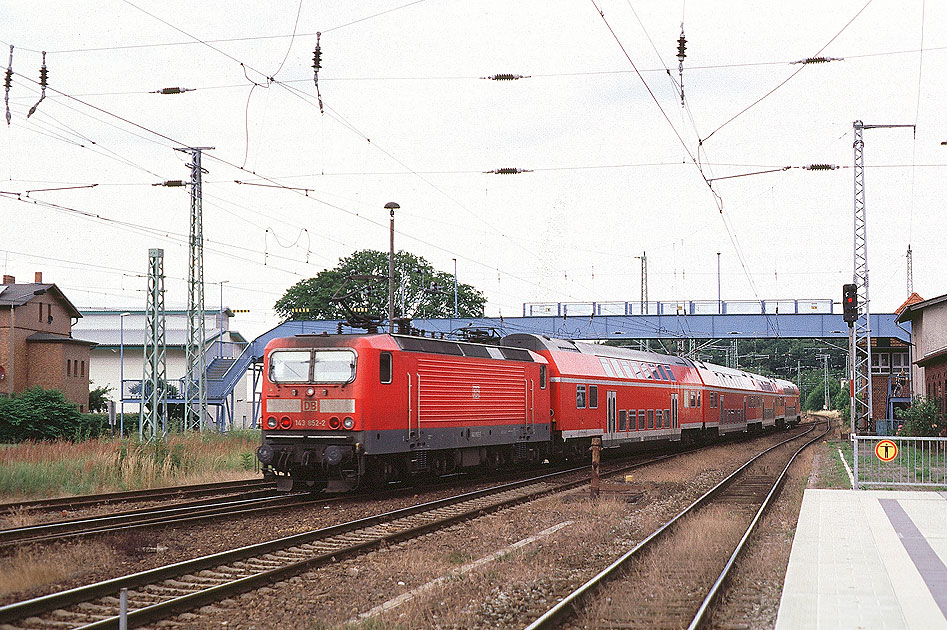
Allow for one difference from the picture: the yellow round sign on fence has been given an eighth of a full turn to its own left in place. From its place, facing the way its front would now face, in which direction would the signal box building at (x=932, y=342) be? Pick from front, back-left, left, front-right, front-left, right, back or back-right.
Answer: back-left

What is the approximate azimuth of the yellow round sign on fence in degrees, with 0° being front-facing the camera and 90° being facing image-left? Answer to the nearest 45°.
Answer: approximately 0°

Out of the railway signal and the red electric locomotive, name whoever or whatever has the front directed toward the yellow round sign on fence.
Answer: the railway signal

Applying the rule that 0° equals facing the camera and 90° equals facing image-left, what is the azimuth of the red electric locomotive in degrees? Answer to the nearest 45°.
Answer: approximately 45°

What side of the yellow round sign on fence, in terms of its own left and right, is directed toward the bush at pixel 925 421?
back

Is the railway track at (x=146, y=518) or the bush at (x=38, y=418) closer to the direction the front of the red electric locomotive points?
the railway track
